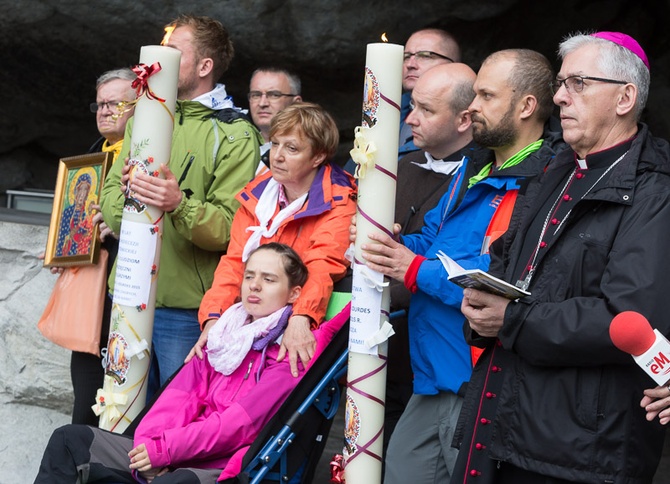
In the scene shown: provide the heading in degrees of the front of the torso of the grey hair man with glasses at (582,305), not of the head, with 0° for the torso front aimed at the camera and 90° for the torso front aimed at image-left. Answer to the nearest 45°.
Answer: approximately 45°

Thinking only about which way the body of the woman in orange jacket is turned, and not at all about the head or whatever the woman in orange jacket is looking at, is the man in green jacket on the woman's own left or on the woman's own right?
on the woman's own right

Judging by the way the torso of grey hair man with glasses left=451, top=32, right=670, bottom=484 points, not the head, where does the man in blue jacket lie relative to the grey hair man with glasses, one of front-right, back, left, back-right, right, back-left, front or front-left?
right

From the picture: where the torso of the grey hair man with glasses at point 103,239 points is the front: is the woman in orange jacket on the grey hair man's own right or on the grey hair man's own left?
on the grey hair man's own left

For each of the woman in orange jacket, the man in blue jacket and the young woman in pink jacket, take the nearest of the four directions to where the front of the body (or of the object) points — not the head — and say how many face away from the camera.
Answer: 0

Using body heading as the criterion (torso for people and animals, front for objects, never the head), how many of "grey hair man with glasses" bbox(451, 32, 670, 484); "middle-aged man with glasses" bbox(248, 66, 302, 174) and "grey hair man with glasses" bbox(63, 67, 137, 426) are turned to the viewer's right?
0

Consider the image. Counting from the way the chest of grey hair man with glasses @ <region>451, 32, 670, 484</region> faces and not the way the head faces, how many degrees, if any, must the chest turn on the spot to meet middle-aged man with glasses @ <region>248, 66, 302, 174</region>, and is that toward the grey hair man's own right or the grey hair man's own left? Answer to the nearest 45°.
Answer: approximately 90° to the grey hair man's own right

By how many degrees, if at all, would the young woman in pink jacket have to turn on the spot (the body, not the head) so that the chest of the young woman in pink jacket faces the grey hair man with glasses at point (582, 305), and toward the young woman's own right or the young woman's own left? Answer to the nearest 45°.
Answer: approximately 90° to the young woman's own left

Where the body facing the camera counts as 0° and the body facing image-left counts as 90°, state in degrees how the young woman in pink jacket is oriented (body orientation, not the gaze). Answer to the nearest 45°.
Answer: approximately 45°

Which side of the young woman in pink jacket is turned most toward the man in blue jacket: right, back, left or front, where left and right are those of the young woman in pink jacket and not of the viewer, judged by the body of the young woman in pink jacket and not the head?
left

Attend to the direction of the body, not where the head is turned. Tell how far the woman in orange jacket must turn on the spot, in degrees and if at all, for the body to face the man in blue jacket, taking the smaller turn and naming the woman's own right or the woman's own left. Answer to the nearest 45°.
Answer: approximately 90° to the woman's own left

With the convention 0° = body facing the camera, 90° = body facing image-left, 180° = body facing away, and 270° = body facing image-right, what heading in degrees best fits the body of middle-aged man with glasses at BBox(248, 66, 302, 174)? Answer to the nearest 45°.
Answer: approximately 45°

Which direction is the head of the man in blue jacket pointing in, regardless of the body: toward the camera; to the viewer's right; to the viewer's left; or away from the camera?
to the viewer's left

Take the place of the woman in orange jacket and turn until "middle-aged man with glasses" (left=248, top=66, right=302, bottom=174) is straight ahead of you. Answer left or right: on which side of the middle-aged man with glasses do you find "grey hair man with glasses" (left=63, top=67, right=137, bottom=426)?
left
